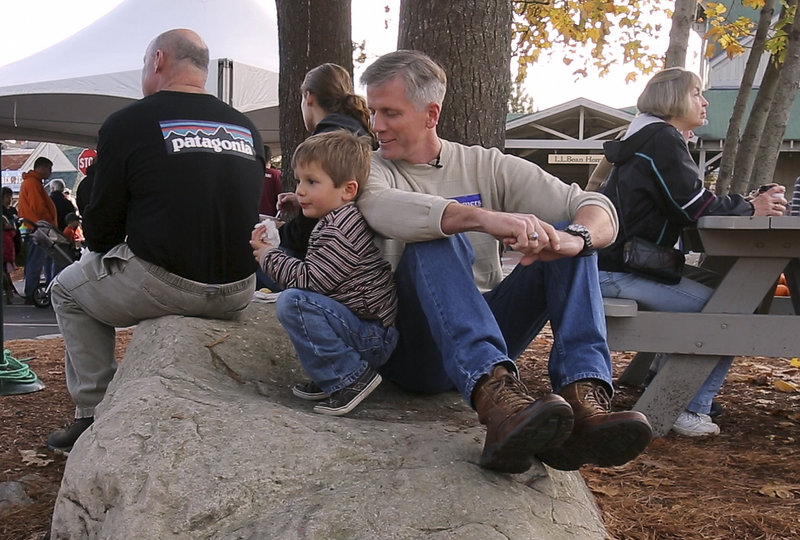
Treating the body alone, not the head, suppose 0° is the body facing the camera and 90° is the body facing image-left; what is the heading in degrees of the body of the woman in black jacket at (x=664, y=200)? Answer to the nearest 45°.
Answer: approximately 270°

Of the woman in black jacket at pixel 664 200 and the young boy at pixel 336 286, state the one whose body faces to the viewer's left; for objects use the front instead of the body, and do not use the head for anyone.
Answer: the young boy

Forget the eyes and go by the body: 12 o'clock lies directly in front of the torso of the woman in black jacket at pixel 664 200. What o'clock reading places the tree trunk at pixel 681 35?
The tree trunk is roughly at 9 o'clock from the woman in black jacket.

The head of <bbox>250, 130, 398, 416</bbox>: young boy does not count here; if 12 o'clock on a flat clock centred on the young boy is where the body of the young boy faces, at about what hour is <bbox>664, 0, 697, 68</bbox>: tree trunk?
The tree trunk is roughly at 4 o'clock from the young boy.

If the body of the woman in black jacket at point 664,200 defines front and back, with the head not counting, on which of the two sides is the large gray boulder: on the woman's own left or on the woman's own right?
on the woman's own right

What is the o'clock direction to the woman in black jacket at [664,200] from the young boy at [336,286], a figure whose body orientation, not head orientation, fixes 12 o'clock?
The woman in black jacket is roughly at 5 o'clock from the young boy.

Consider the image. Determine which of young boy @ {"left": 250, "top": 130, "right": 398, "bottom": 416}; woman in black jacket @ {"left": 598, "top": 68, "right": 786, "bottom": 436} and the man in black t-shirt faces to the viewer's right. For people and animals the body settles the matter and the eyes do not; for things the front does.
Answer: the woman in black jacket

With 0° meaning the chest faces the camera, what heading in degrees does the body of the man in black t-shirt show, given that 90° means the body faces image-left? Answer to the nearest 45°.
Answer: approximately 135°

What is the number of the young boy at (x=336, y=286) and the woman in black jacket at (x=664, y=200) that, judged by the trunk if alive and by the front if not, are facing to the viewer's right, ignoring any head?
1

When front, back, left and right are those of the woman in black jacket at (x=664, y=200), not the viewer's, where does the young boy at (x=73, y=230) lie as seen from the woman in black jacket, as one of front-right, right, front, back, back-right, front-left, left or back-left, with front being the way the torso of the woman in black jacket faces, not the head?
back-left

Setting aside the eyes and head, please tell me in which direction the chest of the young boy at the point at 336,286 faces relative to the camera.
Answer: to the viewer's left

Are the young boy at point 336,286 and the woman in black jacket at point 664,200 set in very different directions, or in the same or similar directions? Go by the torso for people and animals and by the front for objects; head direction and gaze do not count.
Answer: very different directions

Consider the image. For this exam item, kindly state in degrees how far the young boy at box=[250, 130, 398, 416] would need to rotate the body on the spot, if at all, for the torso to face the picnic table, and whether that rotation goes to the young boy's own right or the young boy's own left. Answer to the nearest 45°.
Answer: approximately 135° to the young boy's own right

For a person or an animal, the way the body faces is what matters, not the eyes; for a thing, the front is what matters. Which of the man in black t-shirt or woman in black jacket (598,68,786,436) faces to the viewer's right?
the woman in black jacket

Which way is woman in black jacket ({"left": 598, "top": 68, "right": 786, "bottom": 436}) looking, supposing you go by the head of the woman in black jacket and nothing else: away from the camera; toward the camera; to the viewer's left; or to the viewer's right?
to the viewer's right
